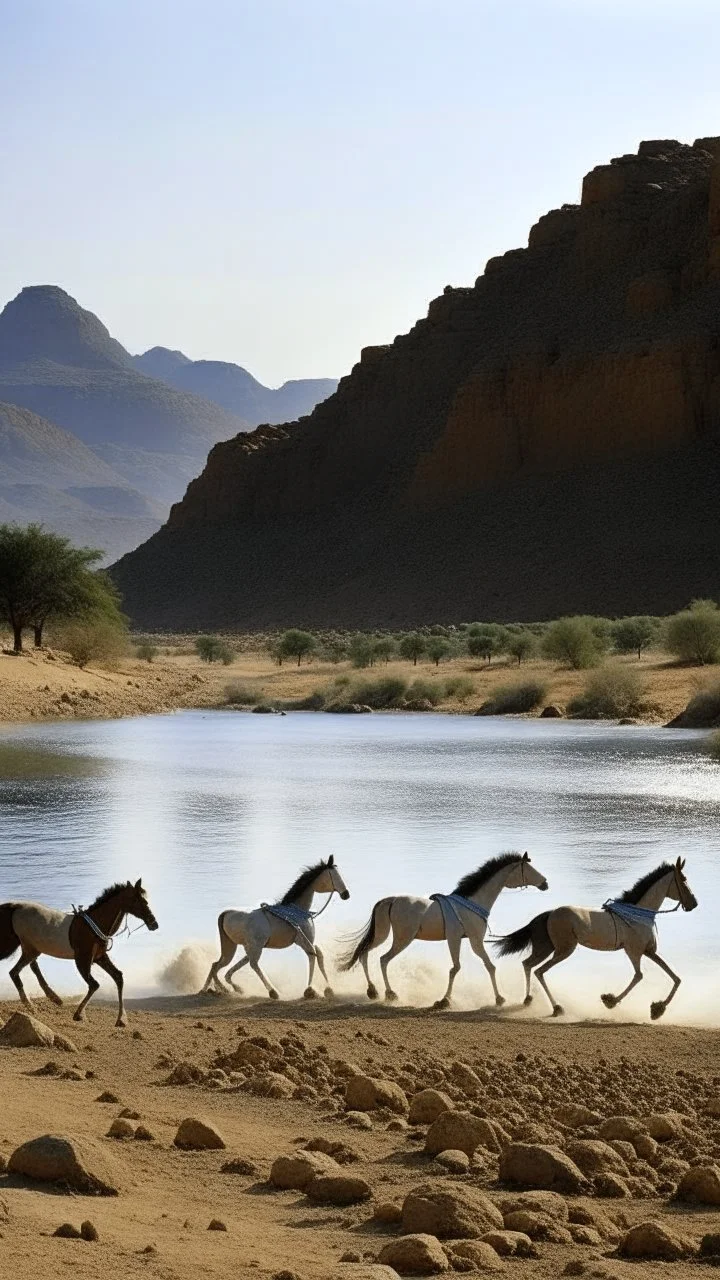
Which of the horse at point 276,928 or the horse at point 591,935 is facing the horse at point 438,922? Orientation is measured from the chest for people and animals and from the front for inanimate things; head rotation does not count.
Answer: the horse at point 276,928

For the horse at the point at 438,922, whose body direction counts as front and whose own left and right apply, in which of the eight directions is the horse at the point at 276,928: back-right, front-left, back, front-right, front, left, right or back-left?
back

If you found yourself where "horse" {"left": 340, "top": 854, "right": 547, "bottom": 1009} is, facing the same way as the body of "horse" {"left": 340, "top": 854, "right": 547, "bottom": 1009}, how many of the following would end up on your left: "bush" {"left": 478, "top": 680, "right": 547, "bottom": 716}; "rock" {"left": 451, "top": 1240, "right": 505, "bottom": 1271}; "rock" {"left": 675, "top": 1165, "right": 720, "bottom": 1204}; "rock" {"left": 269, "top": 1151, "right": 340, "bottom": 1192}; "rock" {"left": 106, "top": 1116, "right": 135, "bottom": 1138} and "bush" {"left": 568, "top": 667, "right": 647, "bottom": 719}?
2

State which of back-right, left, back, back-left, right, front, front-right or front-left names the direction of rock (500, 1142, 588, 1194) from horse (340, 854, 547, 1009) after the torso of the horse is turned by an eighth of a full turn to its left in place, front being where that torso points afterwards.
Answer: back-right

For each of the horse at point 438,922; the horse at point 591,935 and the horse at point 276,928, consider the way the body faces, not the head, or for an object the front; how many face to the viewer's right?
3

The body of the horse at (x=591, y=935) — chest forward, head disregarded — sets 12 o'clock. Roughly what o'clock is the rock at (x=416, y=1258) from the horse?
The rock is roughly at 3 o'clock from the horse.

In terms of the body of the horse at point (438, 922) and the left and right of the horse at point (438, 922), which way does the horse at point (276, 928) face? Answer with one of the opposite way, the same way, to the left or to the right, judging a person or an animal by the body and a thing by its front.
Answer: the same way

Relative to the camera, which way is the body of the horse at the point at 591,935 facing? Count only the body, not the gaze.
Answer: to the viewer's right

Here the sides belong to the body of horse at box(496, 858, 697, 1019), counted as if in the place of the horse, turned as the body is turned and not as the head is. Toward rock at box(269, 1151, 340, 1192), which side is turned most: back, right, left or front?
right

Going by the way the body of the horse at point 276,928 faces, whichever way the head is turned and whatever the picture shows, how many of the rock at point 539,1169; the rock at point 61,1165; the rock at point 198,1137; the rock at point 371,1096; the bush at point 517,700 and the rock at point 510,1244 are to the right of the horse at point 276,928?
5

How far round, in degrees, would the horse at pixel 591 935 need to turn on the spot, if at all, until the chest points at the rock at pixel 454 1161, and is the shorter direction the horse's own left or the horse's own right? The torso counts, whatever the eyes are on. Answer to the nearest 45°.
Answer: approximately 90° to the horse's own right

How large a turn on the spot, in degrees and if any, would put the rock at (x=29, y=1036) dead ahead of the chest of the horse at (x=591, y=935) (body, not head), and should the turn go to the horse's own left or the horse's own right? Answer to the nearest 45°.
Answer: approximately 135° to the horse's own right

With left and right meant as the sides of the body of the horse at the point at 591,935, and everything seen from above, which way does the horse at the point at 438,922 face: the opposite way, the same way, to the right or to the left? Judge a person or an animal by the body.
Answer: the same way

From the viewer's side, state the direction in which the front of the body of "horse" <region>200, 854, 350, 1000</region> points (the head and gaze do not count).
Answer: to the viewer's right

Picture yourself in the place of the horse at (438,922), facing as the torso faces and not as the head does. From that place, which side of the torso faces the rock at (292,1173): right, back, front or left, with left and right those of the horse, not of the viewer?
right

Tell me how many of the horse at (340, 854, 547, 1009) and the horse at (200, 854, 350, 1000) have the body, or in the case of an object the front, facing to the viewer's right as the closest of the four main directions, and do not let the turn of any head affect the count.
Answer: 2

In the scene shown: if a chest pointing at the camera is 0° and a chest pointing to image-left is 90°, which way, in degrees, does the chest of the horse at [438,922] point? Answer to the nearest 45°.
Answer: approximately 270°

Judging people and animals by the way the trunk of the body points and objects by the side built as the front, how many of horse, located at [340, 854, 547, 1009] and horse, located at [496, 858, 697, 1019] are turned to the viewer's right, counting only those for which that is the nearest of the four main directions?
2
